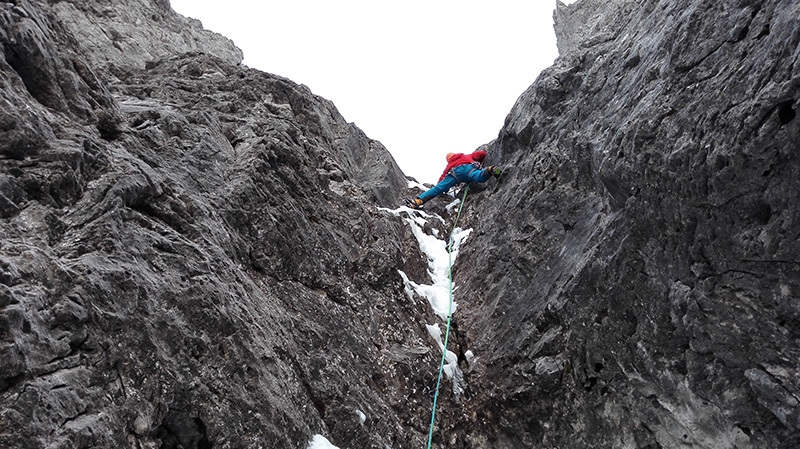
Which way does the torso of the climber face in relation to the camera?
away from the camera

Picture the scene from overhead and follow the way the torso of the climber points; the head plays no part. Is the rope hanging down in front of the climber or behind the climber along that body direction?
behind
